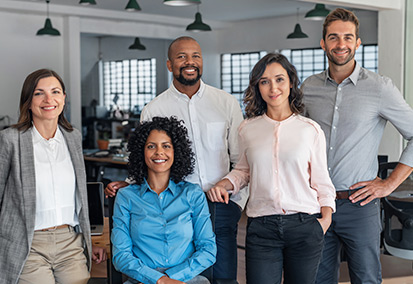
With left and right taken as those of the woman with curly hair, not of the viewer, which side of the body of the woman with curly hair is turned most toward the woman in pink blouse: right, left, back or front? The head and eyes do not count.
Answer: left

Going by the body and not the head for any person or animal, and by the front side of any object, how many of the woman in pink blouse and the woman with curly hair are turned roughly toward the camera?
2

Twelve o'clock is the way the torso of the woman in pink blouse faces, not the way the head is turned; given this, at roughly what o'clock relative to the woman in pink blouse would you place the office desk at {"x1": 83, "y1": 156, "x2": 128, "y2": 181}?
The office desk is roughly at 5 o'clock from the woman in pink blouse.

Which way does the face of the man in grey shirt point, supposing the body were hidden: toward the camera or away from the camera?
toward the camera

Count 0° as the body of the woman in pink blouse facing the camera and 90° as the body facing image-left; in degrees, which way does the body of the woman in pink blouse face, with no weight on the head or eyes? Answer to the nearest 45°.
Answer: approximately 0°

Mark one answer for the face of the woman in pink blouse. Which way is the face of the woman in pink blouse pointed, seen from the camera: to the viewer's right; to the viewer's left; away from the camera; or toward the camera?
toward the camera

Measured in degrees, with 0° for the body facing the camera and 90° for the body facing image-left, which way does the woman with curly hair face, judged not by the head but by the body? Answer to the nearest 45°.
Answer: approximately 0°

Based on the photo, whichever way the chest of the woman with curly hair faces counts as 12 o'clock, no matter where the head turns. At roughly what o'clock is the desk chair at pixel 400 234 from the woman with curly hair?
The desk chair is roughly at 8 o'clock from the woman with curly hair.

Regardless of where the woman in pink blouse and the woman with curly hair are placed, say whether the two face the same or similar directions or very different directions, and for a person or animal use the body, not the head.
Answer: same or similar directions

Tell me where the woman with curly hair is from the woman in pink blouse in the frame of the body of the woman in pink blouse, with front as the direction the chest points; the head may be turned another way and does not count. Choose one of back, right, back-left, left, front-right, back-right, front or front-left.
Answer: right

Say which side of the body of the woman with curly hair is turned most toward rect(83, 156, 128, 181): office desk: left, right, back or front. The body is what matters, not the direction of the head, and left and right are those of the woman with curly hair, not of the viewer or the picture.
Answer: back
